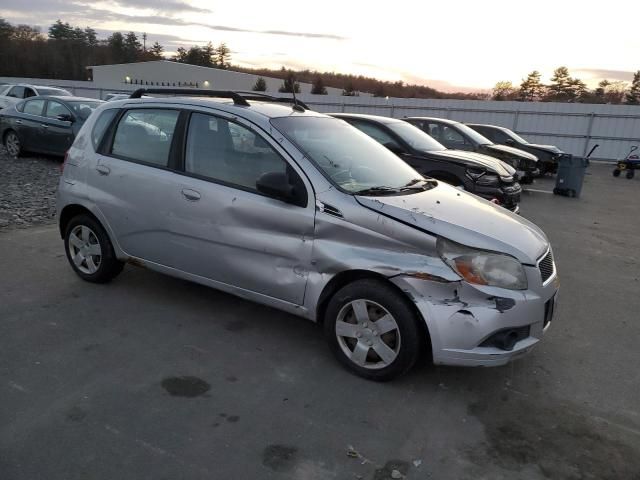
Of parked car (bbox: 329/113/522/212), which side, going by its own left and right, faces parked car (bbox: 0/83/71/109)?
back

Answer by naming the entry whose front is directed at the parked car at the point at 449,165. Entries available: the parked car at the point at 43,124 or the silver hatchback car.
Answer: the parked car at the point at 43,124

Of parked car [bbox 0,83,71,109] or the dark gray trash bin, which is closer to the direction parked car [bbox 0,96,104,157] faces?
the dark gray trash bin

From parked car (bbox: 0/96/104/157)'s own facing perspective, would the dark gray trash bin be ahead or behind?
ahead

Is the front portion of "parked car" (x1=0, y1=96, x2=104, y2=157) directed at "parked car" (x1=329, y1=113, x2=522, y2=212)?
yes

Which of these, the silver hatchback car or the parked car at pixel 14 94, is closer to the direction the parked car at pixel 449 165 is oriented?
the silver hatchback car

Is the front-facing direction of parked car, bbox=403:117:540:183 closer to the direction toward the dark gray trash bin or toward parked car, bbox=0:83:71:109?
the dark gray trash bin

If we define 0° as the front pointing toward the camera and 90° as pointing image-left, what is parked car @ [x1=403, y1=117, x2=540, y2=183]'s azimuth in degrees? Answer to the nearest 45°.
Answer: approximately 315°

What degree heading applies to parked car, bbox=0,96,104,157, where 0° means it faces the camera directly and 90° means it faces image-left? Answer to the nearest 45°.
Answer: approximately 315°

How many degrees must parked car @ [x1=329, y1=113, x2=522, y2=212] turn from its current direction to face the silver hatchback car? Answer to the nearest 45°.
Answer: approximately 45° to its right

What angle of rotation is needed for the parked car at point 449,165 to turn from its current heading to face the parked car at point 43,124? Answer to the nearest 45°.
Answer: approximately 135° to its right

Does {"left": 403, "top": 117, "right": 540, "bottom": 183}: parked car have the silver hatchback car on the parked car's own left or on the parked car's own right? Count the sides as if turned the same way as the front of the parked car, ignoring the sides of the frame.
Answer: on the parked car's own right
